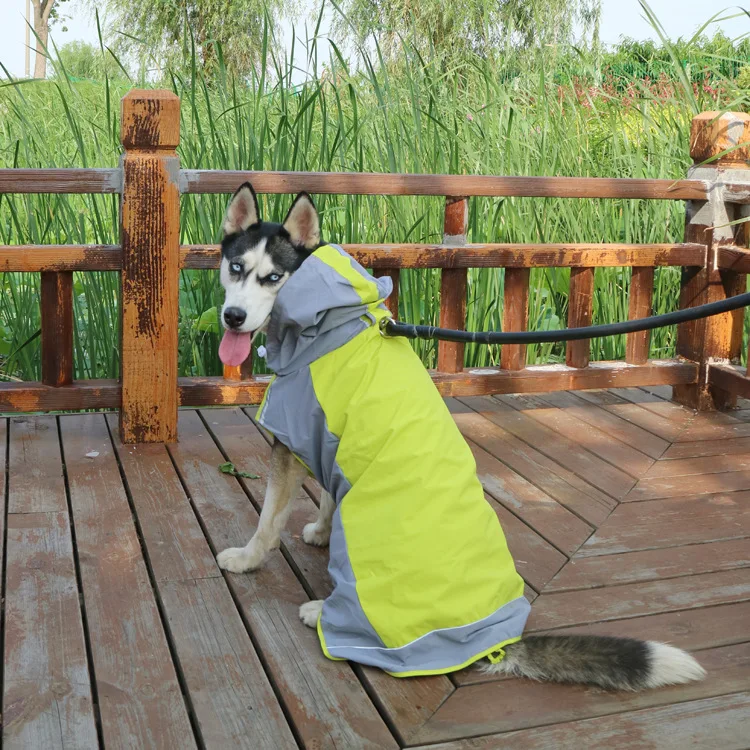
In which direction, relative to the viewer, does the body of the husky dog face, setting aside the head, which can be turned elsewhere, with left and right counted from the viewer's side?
facing away from the viewer and to the left of the viewer
